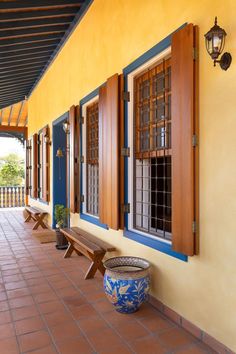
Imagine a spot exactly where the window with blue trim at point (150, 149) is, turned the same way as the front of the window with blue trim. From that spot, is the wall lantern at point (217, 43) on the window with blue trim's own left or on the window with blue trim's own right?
on the window with blue trim's own left

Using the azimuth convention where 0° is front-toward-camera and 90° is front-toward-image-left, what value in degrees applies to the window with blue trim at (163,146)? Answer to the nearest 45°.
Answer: approximately 45°

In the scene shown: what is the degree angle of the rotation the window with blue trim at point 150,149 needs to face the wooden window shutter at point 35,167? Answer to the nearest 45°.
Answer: approximately 90° to its right

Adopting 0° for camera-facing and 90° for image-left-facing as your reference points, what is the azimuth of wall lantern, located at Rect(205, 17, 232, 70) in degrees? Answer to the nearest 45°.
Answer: approximately 45°

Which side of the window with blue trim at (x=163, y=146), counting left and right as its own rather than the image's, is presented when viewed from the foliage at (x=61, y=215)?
right

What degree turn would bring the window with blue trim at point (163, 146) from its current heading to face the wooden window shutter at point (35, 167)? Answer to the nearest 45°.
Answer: approximately 90° to its right

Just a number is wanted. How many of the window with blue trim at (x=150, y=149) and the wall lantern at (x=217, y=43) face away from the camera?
0

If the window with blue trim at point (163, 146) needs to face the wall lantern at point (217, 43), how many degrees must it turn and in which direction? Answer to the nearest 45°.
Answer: approximately 45° to its left

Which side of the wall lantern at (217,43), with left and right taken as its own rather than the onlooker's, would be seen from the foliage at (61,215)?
right

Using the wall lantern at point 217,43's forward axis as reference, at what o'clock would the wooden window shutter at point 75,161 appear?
The wooden window shutter is roughly at 3 o'clock from the wall lantern.

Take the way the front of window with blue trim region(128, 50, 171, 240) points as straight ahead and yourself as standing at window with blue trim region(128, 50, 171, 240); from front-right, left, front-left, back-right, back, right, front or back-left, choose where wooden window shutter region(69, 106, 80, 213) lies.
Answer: right
